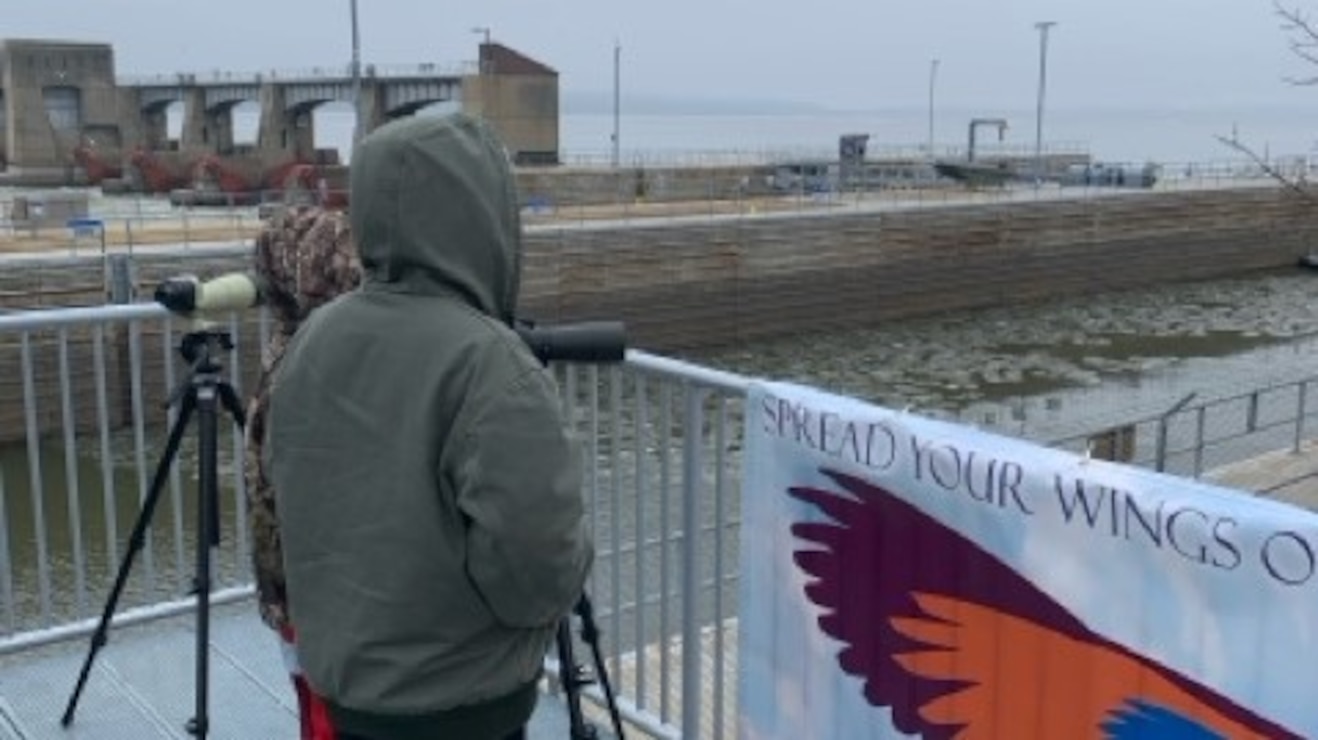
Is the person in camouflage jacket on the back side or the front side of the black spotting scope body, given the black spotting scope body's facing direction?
on the back side

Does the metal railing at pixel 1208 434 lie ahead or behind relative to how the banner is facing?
behind

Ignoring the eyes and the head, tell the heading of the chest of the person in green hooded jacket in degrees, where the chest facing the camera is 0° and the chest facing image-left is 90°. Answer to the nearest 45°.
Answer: approximately 225°

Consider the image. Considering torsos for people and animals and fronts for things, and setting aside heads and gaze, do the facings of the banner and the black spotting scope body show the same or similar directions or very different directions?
very different directions

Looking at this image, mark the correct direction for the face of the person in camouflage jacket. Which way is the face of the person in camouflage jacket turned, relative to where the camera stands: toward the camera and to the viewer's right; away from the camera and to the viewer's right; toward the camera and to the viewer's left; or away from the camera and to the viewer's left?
away from the camera and to the viewer's left

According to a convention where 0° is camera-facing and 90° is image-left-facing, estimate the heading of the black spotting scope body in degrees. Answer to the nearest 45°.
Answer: approximately 270°

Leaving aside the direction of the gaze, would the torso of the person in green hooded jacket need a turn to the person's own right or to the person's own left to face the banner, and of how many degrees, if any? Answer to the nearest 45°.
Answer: approximately 45° to the person's own right

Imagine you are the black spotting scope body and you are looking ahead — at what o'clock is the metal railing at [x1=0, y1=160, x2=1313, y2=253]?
The metal railing is roughly at 9 o'clock from the black spotting scope body.

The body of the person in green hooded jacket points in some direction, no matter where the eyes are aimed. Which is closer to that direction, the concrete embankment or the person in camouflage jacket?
the concrete embankment

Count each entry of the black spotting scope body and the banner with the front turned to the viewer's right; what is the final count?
1

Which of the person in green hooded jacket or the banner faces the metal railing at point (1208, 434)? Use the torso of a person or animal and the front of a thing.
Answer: the person in green hooded jacket
